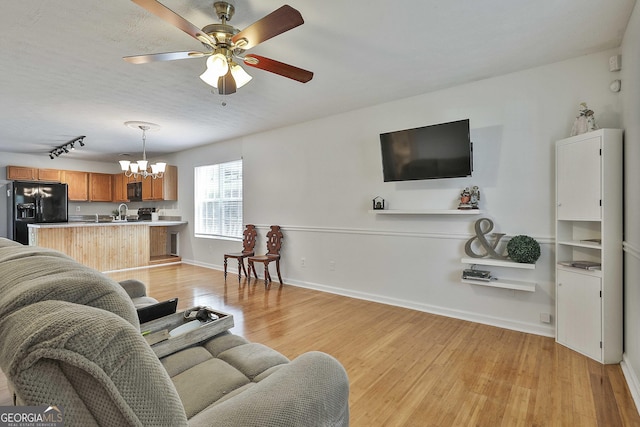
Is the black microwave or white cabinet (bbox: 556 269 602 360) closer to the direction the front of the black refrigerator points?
the white cabinet

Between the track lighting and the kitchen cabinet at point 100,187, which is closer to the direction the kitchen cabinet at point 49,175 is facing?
the track lighting

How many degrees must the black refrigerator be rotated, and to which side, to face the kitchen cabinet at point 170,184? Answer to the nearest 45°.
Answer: approximately 45° to its left

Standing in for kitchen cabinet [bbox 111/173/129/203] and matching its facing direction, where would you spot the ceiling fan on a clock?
The ceiling fan is roughly at 12 o'clock from the kitchen cabinet.

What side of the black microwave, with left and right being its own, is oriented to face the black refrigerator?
right
